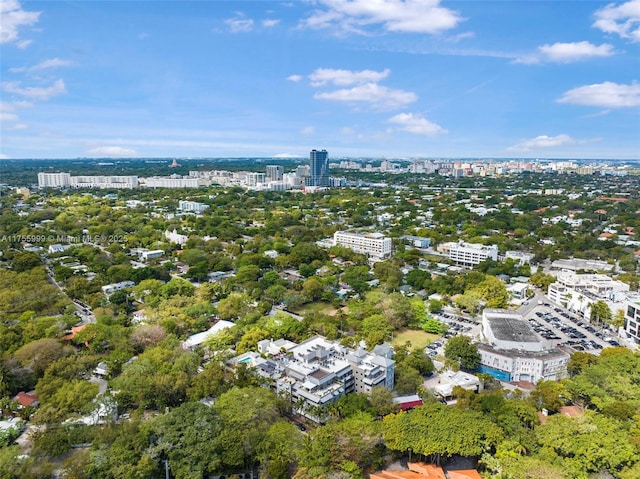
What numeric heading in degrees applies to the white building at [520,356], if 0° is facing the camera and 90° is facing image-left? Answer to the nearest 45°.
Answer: approximately 0°

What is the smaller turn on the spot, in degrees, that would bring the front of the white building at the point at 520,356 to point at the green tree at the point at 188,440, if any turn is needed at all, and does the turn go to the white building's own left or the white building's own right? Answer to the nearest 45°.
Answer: approximately 45° to the white building's own right

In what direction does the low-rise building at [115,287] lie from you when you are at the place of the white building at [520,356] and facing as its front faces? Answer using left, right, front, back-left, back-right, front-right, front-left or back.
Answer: right

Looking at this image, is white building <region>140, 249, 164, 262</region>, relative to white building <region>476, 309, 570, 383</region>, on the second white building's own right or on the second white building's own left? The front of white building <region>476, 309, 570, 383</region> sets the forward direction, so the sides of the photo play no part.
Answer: on the second white building's own right

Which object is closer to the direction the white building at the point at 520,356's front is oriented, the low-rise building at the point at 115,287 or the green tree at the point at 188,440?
the green tree

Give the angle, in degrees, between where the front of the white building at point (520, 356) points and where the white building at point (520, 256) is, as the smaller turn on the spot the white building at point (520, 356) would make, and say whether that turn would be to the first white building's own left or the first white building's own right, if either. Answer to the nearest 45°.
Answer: approximately 180°

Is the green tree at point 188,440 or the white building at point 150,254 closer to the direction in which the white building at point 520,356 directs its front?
the green tree

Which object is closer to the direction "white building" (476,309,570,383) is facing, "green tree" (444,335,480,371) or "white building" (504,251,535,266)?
the green tree

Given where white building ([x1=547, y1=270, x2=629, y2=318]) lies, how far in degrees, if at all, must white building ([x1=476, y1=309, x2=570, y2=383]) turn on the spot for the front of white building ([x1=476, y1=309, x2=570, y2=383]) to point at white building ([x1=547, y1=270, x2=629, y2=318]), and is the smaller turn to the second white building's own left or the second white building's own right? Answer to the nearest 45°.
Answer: approximately 180°
